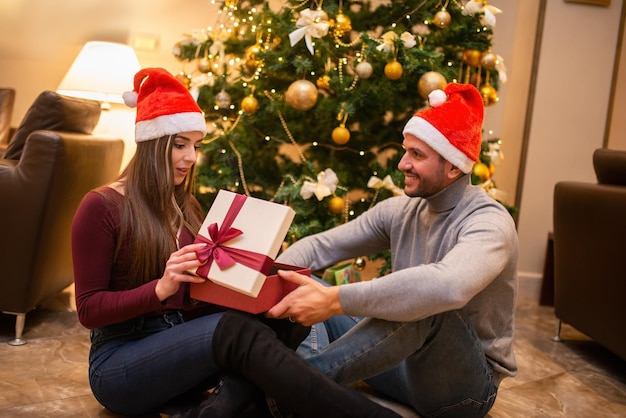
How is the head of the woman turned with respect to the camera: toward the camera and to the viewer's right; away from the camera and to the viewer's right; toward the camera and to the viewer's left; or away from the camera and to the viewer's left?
toward the camera and to the viewer's right

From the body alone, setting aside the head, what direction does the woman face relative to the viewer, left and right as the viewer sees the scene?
facing to the right of the viewer

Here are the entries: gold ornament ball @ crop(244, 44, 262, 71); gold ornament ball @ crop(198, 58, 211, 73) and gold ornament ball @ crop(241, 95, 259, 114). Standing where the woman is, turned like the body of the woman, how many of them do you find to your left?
3

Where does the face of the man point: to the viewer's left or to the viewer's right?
to the viewer's left

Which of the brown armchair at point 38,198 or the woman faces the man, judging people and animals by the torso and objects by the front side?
the woman
